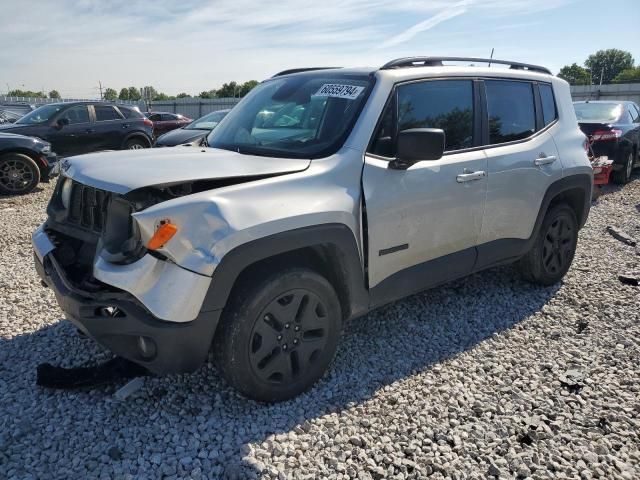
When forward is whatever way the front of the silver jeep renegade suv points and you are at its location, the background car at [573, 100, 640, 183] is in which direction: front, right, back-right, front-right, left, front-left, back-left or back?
back

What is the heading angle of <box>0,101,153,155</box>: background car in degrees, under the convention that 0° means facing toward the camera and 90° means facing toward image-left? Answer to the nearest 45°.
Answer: approximately 45°

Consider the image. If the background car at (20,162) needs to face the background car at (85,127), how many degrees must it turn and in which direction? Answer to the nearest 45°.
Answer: approximately 45° to its left

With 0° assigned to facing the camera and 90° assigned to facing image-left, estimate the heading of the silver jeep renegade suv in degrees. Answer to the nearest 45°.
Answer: approximately 45°

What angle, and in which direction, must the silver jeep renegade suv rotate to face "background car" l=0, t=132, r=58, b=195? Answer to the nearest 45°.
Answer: approximately 90° to its right

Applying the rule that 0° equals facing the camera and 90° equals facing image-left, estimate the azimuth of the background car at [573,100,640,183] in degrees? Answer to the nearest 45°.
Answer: approximately 225°

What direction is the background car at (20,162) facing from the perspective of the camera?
to the viewer's right

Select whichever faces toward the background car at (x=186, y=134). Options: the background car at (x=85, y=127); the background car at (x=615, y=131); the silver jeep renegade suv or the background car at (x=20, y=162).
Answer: the background car at (x=20, y=162)
